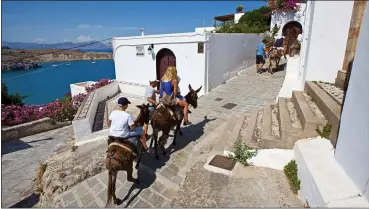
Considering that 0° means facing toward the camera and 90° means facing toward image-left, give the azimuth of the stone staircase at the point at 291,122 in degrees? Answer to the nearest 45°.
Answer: approximately 90°

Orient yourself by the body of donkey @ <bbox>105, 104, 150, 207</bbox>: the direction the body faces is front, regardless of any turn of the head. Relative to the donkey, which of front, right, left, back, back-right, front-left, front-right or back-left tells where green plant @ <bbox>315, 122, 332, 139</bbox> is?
front-right

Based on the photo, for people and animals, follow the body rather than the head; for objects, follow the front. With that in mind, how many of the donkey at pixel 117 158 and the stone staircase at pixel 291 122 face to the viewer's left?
1

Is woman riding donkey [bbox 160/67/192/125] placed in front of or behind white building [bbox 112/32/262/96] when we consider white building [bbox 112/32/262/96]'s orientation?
in front

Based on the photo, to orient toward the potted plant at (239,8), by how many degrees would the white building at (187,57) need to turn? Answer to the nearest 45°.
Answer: approximately 180°

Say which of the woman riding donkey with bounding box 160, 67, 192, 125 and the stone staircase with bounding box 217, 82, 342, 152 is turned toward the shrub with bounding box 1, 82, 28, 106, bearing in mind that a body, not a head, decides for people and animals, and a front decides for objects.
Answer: the stone staircase

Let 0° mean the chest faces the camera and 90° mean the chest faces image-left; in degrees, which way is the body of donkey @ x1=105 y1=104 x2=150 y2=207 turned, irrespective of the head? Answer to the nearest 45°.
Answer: approximately 225°

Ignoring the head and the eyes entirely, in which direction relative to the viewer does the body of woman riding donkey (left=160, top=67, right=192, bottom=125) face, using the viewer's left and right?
facing away from the viewer and to the right of the viewer

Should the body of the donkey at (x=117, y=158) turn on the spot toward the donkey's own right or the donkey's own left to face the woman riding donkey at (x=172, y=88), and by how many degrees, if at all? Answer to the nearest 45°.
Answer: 0° — it already faces them

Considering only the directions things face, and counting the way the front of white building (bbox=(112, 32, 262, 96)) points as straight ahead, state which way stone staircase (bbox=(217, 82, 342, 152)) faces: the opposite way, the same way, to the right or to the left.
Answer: to the right

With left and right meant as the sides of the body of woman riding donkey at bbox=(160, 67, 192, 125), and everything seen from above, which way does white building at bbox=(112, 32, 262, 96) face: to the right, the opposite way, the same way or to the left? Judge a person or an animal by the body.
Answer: the opposite way

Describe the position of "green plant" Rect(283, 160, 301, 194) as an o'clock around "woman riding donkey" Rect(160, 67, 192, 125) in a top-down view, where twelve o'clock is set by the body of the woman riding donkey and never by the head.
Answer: The green plant is roughly at 3 o'clock from the woman riding donkey.

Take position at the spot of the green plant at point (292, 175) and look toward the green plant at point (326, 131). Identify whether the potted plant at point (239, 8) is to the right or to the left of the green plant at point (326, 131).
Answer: left

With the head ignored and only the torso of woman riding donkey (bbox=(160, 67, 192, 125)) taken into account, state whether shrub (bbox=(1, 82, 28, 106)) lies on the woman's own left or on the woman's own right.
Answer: on the woman's own left

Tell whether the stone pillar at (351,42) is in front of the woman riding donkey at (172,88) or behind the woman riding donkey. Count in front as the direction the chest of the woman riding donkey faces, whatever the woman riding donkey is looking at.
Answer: in front
